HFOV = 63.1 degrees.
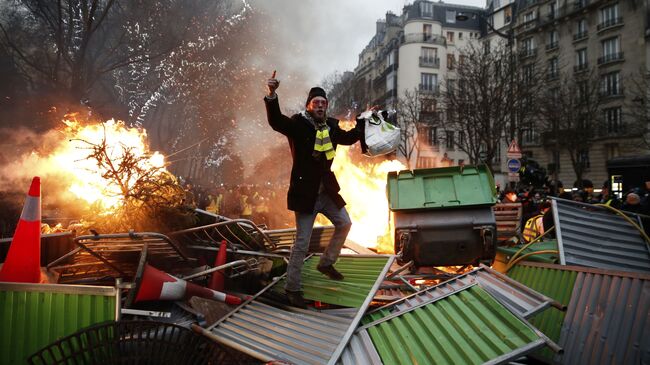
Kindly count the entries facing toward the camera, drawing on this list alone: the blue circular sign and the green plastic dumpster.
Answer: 2

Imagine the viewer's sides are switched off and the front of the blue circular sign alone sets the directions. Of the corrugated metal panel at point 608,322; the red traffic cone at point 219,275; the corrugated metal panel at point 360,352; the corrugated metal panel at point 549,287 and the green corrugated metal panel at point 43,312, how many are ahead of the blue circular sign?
5

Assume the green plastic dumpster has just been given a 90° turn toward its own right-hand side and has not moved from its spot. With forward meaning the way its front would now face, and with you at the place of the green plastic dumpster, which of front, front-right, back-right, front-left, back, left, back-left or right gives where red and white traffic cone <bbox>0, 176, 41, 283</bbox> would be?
front-left

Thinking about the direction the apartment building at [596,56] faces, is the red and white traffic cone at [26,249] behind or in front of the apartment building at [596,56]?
in front

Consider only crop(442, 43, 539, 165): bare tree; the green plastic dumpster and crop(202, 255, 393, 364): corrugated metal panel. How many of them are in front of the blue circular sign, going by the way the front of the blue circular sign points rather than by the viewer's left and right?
2

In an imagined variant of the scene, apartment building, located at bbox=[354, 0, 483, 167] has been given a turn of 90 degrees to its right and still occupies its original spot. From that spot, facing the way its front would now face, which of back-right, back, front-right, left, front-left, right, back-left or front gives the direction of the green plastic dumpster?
back-left

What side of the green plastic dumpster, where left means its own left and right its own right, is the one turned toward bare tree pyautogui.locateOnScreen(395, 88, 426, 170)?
back

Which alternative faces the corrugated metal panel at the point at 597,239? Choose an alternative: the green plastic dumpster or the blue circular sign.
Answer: the blue circular sign

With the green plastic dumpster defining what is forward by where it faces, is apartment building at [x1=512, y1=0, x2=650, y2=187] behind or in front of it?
behind

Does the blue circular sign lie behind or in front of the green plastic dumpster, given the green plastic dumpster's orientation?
behind

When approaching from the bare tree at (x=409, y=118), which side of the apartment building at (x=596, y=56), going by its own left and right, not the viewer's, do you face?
front

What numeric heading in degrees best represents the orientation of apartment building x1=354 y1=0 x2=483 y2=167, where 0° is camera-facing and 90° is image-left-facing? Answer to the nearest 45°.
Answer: approximately 45°

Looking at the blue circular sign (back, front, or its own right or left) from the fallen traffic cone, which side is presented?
front
